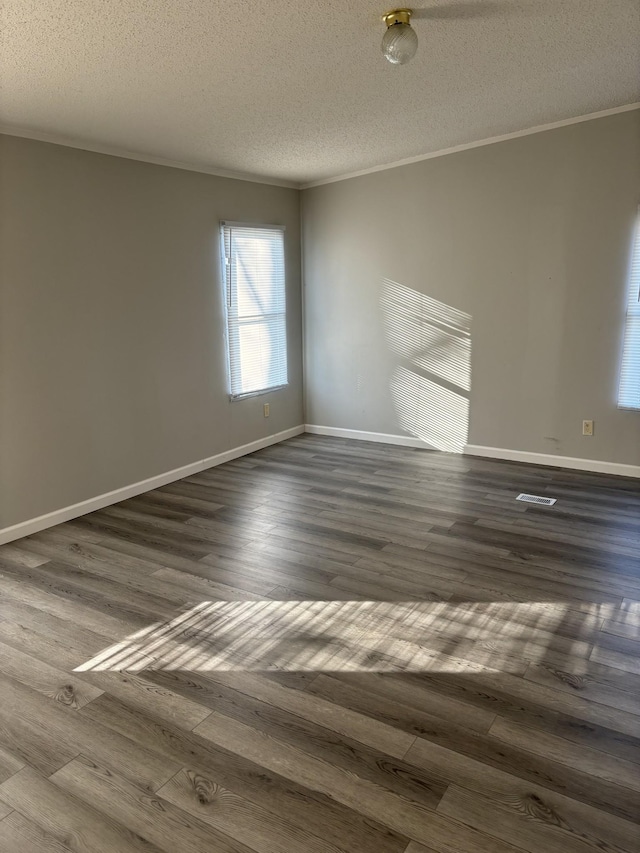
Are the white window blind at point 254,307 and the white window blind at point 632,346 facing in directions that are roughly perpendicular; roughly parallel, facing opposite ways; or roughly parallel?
roughly perpendicular

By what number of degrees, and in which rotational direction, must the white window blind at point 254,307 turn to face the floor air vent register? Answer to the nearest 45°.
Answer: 0° — it already faces it

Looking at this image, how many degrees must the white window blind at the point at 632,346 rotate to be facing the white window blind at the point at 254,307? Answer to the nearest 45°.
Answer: approximately 90° to its right

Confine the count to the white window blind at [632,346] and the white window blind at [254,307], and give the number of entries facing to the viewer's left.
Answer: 0

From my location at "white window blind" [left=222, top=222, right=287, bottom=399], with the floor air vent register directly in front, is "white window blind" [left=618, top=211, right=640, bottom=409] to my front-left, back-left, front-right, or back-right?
front-left

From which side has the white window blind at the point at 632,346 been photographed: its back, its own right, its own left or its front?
front

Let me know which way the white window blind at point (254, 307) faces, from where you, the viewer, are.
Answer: facing the viewer and to the right of the viewer
